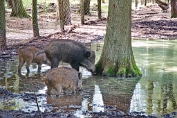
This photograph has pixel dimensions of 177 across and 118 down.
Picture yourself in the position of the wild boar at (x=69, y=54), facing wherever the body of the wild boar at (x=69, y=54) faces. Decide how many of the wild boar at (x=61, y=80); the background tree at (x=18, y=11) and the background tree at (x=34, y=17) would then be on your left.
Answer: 2

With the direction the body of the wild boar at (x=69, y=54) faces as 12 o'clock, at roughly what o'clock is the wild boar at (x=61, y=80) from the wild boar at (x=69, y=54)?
the wild boar at (x=61, y=80) is roughly at 3 o'clock from the wild boar at (x=69, y=54).

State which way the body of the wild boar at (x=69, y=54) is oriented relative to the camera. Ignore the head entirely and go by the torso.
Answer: to the viewer's right
